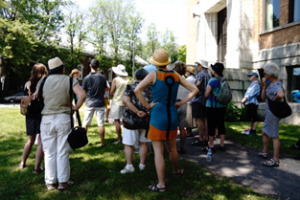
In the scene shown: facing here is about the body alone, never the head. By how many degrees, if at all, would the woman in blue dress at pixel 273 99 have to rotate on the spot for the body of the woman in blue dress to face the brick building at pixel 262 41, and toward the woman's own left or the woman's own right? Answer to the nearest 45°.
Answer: approximately 90° to the woman's own right

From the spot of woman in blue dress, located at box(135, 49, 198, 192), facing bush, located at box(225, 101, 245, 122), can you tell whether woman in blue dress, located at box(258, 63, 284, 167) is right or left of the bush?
right

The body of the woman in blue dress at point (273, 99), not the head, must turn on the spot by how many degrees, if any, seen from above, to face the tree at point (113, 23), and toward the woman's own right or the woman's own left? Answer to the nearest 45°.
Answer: approximately 45° to the woman's own right

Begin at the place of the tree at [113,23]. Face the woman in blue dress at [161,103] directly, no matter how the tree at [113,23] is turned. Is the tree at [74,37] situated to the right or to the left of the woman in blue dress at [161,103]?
right

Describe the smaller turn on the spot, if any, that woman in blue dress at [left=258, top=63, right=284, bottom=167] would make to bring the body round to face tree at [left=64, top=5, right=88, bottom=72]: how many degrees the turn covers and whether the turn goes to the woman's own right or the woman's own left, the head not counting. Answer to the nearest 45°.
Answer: approximately 45° to the woman's own right

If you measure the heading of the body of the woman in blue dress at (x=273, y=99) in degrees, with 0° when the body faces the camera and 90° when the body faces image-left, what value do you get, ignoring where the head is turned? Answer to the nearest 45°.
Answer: approximately 90°

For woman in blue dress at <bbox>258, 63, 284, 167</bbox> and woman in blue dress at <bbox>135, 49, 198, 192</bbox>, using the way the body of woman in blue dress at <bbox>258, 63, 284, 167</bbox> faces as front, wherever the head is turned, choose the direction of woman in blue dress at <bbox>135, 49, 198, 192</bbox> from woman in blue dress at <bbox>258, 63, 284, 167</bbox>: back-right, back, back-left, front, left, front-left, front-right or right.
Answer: front-left

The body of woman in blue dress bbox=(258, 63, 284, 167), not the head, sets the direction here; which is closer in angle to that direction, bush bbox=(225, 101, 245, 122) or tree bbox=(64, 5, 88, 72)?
the tree

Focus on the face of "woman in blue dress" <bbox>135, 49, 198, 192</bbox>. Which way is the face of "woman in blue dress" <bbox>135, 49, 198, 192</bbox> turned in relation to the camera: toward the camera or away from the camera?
away from the camera
